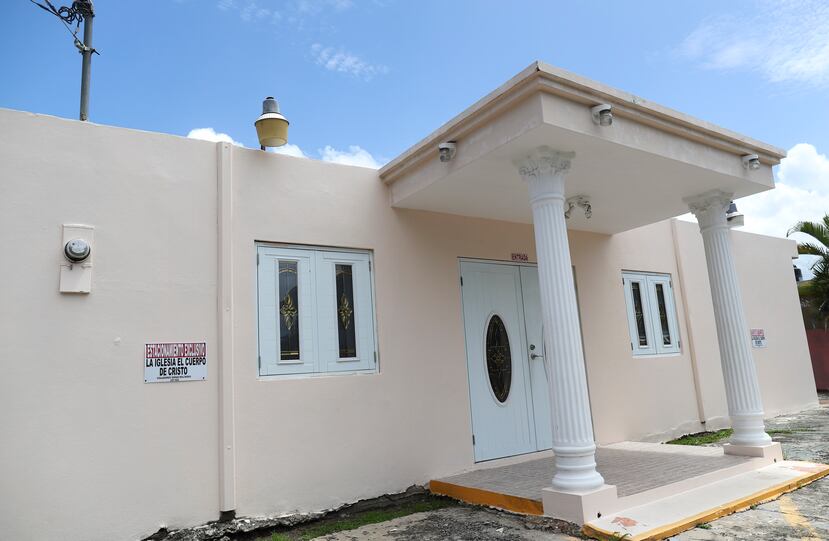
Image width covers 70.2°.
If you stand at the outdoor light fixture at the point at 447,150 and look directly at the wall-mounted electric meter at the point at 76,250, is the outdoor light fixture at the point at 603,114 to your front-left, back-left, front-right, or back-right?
back-left

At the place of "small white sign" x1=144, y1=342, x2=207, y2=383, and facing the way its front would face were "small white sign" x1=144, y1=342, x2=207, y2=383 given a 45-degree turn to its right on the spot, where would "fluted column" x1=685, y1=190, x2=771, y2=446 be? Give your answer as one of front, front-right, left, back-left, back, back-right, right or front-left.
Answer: back-left

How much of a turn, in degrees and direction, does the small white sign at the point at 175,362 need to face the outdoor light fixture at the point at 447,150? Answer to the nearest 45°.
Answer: approximately 90° to its left

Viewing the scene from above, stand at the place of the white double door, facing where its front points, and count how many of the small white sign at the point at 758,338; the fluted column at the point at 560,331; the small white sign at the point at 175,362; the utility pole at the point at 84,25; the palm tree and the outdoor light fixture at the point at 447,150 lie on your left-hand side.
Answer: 2

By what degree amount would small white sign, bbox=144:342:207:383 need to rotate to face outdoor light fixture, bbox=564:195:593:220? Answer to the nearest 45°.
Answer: approximately 90° to its left

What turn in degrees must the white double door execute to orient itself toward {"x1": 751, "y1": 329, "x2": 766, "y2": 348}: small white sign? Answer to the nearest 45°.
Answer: approximately 90° to its left

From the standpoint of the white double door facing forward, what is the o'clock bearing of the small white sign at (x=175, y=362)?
The small white sign is roughly at 3 o'clock from the white double door.

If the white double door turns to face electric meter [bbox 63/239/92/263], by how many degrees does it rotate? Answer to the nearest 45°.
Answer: approximately 90° to its right

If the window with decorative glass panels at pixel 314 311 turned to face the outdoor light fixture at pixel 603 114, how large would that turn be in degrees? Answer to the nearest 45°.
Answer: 0° — it already faces it

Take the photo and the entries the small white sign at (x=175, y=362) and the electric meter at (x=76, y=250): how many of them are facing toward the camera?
2

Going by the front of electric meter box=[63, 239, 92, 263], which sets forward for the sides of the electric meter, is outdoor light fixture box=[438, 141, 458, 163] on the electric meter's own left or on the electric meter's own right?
on the electric meter's own left

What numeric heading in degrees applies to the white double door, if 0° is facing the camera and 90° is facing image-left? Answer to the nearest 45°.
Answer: approximately 315°
